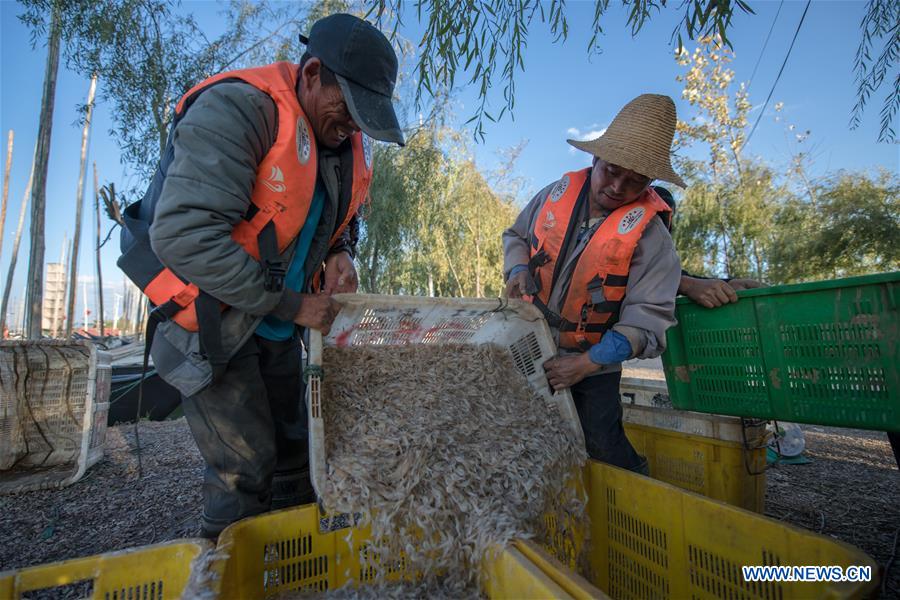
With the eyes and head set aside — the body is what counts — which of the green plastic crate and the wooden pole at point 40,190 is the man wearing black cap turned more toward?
the green plastic crate

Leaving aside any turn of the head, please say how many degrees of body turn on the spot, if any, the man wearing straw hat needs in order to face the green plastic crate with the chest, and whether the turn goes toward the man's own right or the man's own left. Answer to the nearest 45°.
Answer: approximately 135° to the man's own left

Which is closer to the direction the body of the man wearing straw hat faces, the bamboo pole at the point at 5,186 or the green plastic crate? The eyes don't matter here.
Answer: the bamboo pole

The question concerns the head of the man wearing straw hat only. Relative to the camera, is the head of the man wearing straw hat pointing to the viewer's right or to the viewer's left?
to the viewer's left

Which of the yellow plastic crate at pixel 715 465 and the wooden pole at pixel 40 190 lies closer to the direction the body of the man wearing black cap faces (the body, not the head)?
the yellow plastic crate

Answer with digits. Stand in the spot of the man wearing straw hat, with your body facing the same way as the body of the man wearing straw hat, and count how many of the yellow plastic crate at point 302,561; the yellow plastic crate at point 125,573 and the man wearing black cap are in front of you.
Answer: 3

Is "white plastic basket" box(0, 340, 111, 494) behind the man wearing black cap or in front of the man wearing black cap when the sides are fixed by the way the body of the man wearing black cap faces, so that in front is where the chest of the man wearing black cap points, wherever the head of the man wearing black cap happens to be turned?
behind

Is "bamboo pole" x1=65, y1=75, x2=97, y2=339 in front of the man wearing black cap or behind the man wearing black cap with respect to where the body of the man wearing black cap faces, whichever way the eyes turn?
behind

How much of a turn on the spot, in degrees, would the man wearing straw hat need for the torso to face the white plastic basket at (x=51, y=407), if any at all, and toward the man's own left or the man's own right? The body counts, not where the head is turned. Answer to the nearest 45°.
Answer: approximately 45° to the man's own right

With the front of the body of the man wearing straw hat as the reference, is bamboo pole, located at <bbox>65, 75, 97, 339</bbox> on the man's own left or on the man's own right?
on the man's own right

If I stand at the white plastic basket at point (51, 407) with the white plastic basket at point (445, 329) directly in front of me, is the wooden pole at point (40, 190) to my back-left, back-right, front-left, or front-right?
back-left
